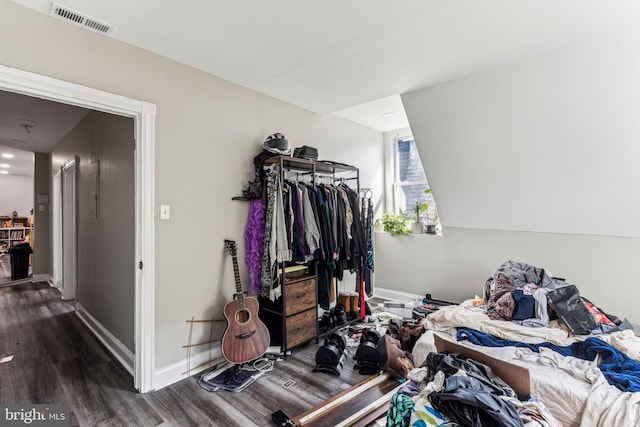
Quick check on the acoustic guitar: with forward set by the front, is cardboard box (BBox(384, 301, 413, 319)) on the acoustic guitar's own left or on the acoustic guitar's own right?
on the acoustic guitar's own left

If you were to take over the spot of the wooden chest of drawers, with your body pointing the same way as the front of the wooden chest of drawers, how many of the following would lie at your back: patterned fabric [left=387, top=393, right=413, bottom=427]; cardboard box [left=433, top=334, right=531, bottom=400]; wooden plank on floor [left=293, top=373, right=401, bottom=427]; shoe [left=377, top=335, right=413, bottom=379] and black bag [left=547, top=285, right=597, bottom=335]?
0

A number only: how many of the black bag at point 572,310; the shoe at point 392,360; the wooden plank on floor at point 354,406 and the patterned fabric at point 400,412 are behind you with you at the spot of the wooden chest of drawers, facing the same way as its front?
0

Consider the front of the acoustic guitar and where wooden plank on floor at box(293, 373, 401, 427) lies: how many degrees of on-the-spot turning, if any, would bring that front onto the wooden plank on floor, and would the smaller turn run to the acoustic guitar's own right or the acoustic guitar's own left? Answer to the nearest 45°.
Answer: approximately 45° to the acoustic guitar's own left

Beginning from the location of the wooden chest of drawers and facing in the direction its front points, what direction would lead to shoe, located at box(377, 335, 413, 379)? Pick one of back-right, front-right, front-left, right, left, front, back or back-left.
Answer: front

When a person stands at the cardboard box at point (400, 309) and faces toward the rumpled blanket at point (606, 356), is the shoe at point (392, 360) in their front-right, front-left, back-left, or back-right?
front-right

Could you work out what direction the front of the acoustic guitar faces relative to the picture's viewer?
facing the viewer

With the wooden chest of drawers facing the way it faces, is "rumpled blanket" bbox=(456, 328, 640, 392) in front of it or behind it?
in front

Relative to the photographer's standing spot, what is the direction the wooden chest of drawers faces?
facing the viewer and to the right of the viewer

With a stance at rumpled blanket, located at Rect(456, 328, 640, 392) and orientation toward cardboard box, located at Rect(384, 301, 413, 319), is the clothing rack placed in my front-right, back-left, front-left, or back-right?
front-left
